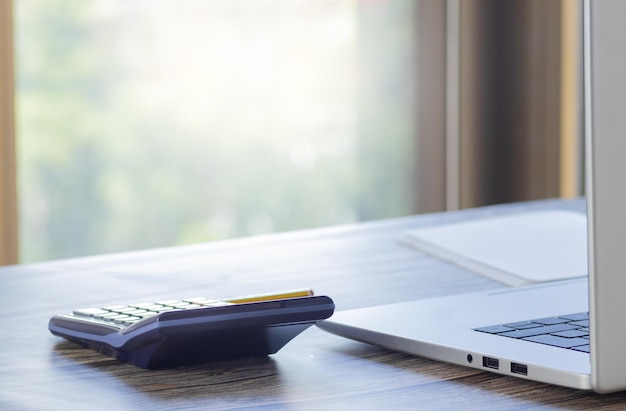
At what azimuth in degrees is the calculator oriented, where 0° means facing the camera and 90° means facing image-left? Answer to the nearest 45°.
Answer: approximately 45°

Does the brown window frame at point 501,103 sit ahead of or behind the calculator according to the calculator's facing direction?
behind

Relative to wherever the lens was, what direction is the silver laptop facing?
facing away from the viewer and to the left of the viewer

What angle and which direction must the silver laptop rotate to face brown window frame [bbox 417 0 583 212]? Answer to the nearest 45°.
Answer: approximately 45° to its right
